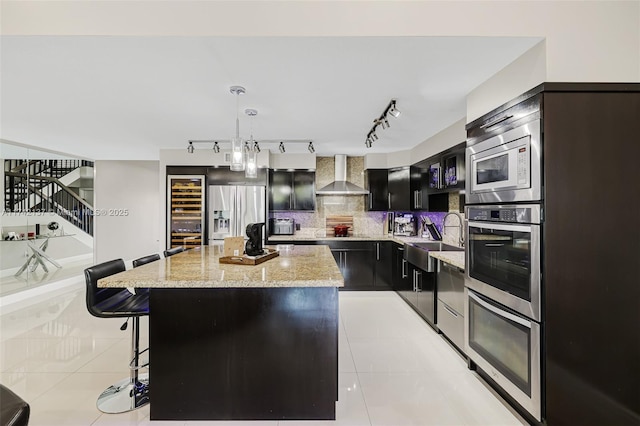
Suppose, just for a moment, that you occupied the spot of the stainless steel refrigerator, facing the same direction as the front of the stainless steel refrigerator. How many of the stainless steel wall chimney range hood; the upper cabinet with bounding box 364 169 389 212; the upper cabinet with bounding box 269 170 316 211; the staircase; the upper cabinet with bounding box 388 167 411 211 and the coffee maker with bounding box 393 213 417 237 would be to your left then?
5

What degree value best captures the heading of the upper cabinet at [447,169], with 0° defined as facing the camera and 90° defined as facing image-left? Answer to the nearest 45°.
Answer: approximately 45°

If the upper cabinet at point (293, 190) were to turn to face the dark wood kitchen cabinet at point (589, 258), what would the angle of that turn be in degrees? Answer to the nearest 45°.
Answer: approximately 45° to its left

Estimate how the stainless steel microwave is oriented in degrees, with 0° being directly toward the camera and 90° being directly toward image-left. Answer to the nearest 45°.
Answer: approximately 45°

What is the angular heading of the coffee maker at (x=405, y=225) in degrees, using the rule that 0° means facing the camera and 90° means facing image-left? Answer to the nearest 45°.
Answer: approximately 45°

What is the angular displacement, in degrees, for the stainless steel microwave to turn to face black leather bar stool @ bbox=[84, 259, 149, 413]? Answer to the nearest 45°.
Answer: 0° — it already faces it
